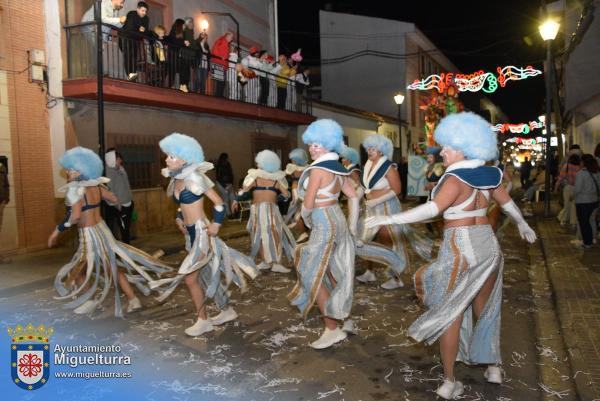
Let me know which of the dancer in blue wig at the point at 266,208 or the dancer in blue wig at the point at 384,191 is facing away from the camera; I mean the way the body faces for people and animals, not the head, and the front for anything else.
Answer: the dancer in blue wig at the point at 266,208

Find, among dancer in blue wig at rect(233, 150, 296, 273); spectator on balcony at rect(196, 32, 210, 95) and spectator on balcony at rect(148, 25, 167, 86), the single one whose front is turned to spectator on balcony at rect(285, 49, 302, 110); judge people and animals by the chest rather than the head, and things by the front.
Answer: the dancer in blue wig

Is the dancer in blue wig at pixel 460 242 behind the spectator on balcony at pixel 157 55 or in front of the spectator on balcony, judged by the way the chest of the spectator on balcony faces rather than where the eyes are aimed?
in front

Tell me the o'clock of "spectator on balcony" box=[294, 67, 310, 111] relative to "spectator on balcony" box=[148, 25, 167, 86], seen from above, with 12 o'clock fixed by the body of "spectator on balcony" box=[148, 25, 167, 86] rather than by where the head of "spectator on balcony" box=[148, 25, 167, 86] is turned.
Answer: "spectator on balcony" box=[294, 67, 310, 111] is roughly at 9 o'clock from "spectator on balcony" box=[148, 25, 167, 86].

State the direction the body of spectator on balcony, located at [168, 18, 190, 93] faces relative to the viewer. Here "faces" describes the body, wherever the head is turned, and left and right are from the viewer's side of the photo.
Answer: facing to the right of the viewer

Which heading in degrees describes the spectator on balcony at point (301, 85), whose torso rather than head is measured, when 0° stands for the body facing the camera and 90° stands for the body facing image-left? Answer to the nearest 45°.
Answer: approximately 315°

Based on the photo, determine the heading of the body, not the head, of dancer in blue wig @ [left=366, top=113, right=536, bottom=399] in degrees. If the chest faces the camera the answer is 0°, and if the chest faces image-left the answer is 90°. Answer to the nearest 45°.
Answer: approximately 135°

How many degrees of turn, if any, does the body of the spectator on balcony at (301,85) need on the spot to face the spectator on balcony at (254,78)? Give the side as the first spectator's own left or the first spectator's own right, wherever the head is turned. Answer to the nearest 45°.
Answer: approximately 90° to the first spectator's own right

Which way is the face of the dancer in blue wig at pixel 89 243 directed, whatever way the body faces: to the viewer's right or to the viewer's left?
to the viewer's left

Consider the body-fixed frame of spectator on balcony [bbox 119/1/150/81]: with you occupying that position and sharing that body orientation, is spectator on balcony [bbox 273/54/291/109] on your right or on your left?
on your left

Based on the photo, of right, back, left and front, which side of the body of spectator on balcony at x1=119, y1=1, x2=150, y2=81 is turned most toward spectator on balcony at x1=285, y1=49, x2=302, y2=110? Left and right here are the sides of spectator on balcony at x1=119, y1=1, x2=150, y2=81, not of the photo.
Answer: left
